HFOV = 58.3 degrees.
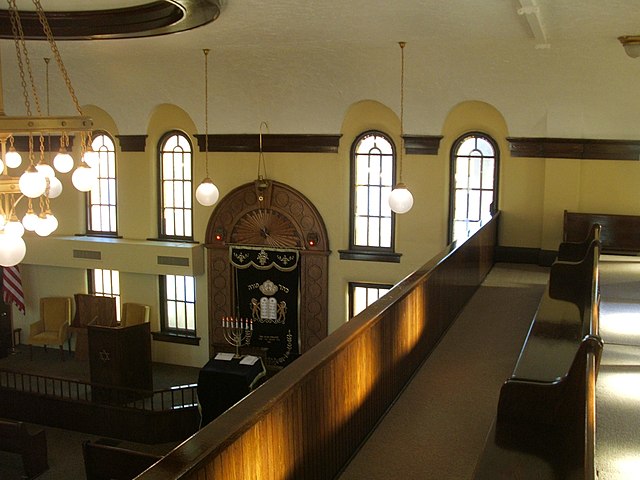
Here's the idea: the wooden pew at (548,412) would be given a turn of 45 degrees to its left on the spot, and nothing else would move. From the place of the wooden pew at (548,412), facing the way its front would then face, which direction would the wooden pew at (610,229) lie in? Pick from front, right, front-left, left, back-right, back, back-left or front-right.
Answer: back-right

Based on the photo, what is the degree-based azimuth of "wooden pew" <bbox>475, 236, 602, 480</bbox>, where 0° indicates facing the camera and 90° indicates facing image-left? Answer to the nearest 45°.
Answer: approximately 90°

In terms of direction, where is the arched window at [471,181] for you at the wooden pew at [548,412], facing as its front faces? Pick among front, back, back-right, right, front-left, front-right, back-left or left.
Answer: right

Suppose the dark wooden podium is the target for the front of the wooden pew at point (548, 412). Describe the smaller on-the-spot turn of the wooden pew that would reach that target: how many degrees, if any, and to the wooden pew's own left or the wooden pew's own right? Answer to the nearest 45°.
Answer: approximately 45° to the wooden pew's own right

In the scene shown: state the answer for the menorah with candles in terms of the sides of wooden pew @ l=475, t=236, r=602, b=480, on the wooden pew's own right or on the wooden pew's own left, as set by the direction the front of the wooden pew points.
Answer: on the wooden pew's own right

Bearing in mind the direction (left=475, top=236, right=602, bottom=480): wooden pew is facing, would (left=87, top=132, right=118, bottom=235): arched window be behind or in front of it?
in front

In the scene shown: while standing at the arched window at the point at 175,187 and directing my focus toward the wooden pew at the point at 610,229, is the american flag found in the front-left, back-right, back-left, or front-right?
back-right

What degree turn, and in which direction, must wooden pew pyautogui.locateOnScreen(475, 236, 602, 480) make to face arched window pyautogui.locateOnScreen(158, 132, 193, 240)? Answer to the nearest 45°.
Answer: approximately 45° to its right

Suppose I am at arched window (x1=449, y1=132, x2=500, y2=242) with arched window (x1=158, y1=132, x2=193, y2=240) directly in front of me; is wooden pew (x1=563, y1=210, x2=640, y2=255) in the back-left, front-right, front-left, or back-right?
back-left

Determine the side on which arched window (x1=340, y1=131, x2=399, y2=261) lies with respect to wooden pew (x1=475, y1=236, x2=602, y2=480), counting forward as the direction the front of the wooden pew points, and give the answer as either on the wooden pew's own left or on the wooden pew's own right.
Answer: on the wooden pew's own right

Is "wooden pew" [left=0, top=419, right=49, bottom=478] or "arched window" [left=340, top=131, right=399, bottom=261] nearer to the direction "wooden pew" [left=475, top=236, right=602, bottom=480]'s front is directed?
the wooden pew
